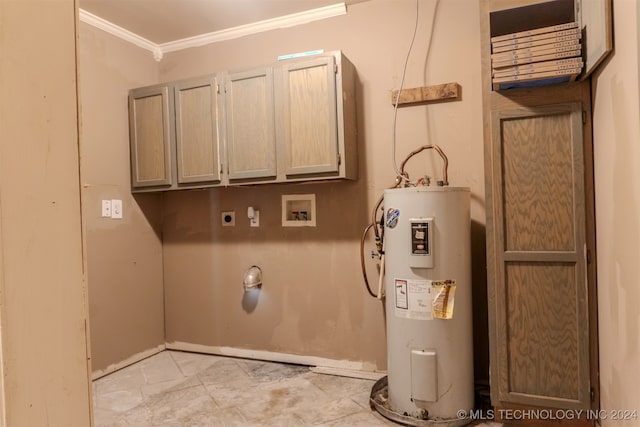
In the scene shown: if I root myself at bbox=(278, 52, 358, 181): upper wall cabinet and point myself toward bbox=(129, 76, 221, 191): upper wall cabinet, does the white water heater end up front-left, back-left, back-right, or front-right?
back-left

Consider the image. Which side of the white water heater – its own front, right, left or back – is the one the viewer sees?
front

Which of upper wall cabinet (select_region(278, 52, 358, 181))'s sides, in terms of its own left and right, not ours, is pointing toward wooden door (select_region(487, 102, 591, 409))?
left

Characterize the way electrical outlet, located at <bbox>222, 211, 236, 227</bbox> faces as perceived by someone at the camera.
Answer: facing the viewer

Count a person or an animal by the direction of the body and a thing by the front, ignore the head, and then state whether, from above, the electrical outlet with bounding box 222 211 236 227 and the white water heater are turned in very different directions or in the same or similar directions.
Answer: same or similar directions

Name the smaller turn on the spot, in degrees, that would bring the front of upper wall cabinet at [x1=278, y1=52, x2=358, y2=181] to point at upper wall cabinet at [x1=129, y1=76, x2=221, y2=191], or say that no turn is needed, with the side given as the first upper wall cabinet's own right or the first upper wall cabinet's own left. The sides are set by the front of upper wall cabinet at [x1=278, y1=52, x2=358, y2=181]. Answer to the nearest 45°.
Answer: approximately 45° to the first upper wall cabinet's own right

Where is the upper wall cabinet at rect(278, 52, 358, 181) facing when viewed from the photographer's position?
facing the viewer and to the left of the viewer

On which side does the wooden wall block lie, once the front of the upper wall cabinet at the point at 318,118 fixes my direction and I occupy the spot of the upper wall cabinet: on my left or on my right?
on my left

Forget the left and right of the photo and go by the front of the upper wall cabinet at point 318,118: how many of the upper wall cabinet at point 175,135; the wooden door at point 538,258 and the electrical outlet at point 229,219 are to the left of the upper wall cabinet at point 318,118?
1

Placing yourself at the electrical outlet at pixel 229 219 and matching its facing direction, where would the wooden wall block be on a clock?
The wooden wall block is roughly at 10 o'clock from the electrical outlet.

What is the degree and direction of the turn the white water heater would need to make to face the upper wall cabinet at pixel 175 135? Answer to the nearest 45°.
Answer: approximately 90° to its right

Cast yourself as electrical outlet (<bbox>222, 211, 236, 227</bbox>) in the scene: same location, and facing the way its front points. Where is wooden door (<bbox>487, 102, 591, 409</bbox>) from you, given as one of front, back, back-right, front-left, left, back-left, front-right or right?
front-left

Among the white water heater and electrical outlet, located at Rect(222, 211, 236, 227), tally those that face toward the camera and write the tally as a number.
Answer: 2
